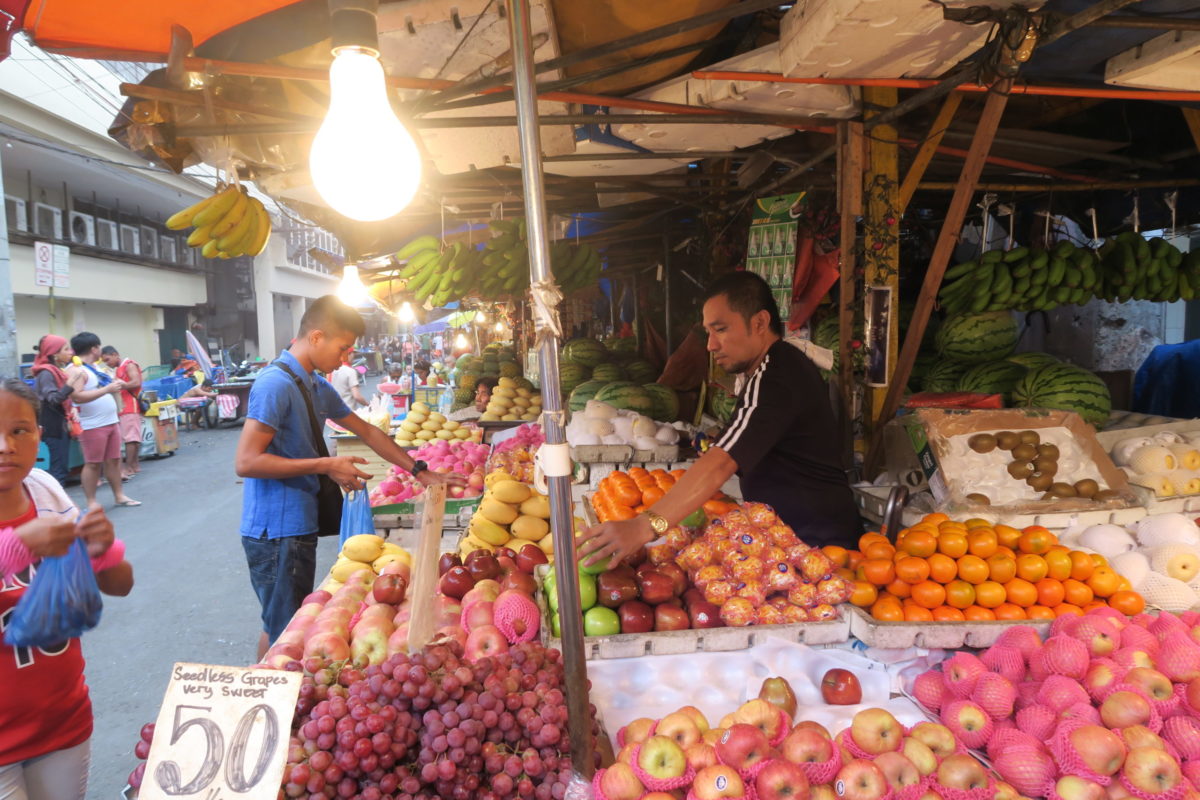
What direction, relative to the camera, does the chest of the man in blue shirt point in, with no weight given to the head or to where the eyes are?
to the viewer's right

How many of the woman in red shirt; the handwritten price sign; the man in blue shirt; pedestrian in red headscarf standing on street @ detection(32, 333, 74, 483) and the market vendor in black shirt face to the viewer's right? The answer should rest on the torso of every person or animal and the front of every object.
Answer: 2

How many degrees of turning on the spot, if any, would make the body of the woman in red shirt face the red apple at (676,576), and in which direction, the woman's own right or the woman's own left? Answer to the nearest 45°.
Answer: approximately 45° to the woman's own left

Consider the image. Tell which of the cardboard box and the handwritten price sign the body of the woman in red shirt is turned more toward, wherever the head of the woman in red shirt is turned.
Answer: the handwritten price sign

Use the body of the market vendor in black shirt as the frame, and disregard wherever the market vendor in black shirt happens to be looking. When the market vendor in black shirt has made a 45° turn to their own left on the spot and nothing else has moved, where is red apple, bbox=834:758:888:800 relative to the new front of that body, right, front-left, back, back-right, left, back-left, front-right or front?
front-left

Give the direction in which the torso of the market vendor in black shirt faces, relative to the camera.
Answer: to the viewer's left

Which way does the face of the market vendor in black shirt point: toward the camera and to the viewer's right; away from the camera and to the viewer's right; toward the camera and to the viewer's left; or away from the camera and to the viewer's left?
toward the camera and to the viewer's left

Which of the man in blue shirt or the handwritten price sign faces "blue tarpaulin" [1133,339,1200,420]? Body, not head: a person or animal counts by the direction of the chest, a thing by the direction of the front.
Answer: the man in blue shirt

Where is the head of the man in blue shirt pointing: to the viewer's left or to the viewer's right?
to the viewer's right

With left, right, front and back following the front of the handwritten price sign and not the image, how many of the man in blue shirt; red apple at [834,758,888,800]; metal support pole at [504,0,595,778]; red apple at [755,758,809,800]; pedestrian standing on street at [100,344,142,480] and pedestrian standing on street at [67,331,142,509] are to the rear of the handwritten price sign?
3

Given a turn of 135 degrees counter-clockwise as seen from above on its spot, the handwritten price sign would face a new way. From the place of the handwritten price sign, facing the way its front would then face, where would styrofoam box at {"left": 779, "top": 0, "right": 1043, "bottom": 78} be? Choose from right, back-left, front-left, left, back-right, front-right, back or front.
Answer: front-right
